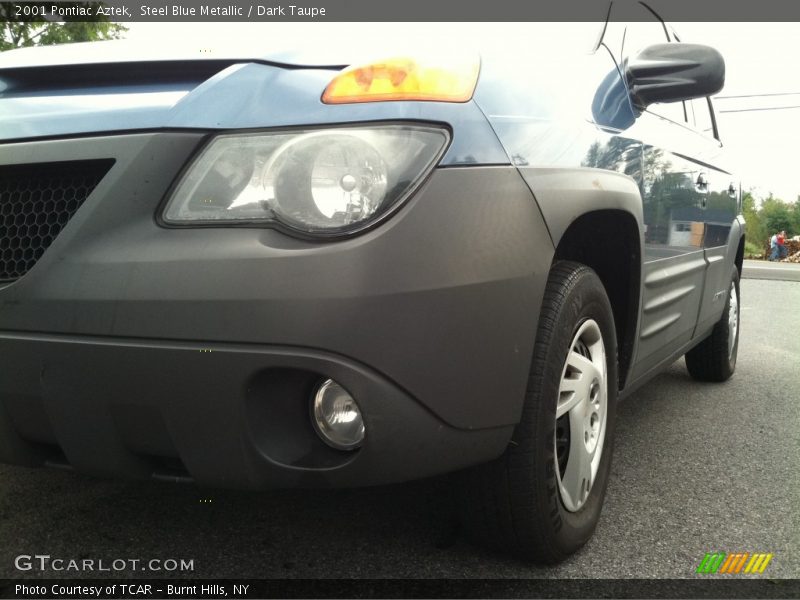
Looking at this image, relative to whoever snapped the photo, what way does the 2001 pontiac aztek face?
facing the viewer and to the left of the viewer

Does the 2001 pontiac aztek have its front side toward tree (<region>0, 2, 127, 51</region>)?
no
